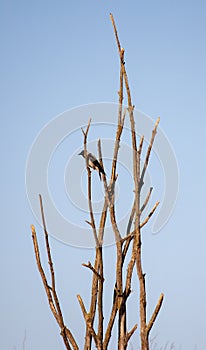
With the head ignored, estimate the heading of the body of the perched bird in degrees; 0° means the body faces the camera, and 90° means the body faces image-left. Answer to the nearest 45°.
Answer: approximately 90°
